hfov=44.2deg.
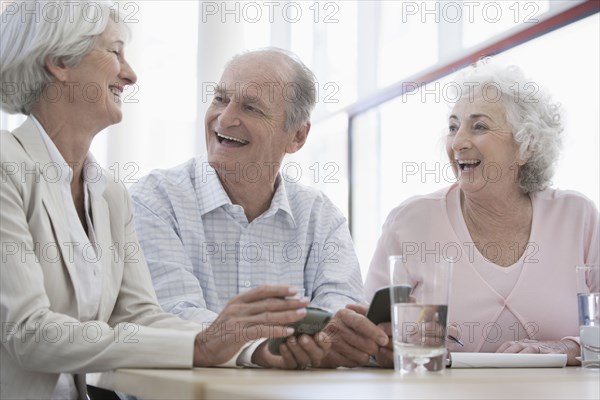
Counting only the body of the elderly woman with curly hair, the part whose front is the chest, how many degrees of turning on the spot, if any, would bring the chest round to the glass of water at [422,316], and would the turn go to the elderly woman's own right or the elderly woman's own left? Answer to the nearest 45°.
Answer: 0° — they already face it

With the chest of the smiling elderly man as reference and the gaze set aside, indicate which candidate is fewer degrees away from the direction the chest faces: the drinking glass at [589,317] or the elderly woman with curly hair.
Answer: the drinking glass

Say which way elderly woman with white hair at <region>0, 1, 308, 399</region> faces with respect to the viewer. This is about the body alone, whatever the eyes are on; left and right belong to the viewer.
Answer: facing the viewer and to the right of the viewer

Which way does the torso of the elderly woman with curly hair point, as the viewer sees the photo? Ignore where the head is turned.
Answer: toward the camera

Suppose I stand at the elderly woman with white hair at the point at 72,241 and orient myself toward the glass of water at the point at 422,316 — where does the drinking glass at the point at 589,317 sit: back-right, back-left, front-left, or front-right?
front-left

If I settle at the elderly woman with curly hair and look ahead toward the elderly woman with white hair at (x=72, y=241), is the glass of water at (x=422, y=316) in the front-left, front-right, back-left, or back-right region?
front-left

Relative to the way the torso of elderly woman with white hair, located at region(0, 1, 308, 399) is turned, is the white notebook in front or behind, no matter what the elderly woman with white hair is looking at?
in front

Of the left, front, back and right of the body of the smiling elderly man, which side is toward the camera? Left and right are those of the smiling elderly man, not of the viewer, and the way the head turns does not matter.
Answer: front

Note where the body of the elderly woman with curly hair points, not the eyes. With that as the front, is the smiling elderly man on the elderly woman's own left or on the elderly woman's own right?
on the elderly woman's own right

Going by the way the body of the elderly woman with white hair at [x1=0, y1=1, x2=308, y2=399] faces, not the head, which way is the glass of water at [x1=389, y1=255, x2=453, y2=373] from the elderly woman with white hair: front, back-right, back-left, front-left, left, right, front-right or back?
front

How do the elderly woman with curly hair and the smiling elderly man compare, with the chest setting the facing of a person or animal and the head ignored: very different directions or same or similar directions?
same or similar directions

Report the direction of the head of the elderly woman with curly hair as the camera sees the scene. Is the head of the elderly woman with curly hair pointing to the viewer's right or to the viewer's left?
to the viewer's left

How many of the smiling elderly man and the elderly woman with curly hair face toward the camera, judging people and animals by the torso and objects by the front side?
2

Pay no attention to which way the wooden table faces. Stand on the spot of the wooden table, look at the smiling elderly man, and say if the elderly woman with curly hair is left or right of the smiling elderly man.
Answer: right

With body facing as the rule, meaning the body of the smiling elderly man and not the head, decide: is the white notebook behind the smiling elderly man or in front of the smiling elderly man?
in front

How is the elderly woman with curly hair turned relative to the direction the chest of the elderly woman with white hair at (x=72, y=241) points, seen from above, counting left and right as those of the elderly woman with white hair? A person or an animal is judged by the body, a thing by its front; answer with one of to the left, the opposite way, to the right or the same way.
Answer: to the right

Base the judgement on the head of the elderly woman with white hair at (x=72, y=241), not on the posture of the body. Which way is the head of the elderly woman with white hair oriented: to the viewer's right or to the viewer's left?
to the viewer's right

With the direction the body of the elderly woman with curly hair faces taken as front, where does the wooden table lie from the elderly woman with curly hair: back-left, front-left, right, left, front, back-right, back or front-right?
front
